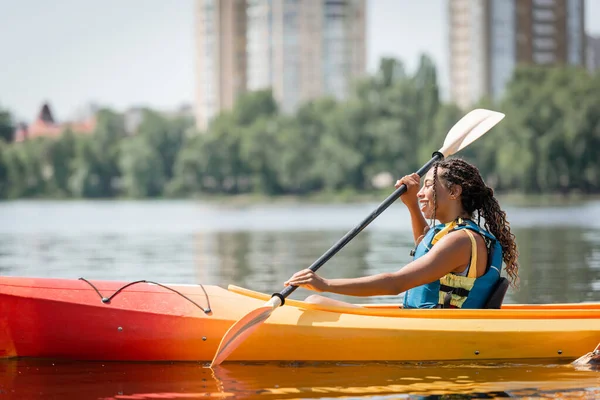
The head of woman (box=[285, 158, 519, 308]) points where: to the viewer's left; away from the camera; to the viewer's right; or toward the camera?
to the viewer's left

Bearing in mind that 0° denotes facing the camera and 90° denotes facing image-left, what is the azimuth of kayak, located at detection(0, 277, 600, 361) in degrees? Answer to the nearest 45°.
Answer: approximately 90°

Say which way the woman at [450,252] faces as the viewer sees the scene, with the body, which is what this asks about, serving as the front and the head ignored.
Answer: to the viewer's left
